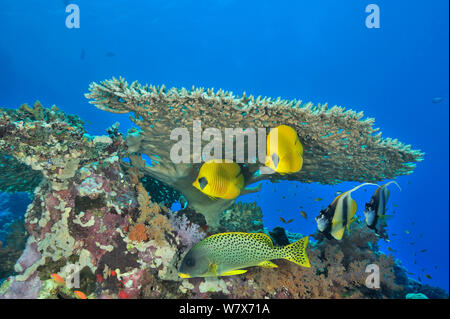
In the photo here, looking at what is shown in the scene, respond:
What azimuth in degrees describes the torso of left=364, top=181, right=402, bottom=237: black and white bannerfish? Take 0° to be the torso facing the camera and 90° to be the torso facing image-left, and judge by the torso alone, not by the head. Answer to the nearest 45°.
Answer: approximately 45°

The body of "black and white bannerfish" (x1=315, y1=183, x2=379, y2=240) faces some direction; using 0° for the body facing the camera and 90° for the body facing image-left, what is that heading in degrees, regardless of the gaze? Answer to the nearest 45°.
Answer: approximately 90°
